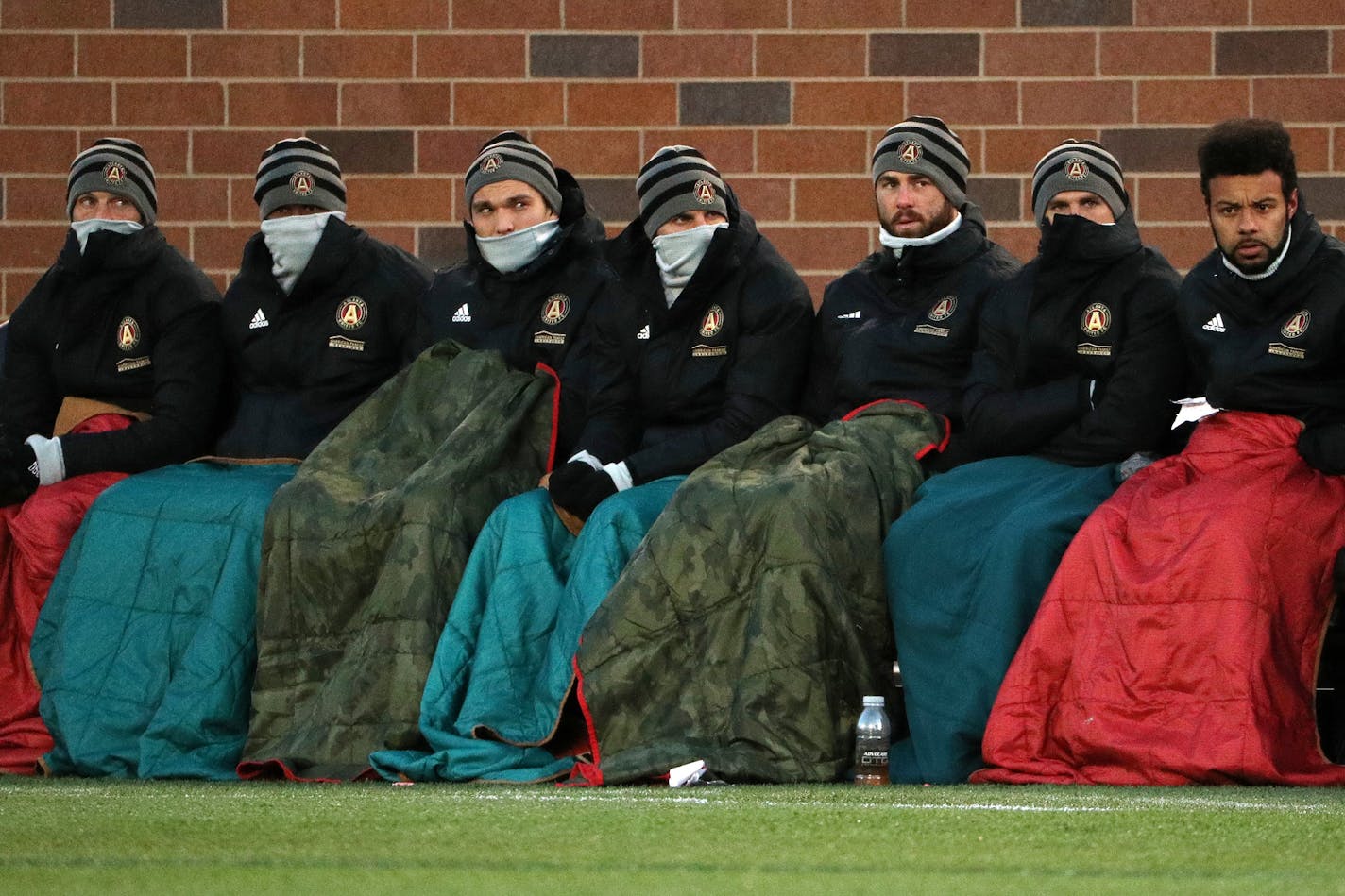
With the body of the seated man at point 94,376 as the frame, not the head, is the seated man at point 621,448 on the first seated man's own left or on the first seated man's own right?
on the first seated man's own left

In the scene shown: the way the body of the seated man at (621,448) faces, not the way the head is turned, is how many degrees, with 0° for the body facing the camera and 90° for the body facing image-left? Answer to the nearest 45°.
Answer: approximately 45°

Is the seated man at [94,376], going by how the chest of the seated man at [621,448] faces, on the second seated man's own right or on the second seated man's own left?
on the second seated man's own right

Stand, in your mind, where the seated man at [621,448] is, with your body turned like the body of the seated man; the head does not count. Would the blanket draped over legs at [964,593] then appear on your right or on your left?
on your left

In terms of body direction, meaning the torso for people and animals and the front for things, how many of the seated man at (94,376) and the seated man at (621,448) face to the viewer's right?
0

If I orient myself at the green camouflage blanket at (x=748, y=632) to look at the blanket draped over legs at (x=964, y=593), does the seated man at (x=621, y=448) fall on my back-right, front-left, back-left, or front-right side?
back-left

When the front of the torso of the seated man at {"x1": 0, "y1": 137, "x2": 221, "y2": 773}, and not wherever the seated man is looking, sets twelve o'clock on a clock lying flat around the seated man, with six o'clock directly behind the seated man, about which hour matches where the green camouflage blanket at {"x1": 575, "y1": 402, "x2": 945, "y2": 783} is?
The green camouflage blanket is roughly at 9 o'clock from the seated man.

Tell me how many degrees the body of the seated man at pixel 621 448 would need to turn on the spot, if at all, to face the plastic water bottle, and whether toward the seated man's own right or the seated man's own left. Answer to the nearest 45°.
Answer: approximately 90° to the seated man's own left

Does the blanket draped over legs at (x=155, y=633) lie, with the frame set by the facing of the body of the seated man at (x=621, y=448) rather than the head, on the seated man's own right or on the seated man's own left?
on the seated man's own right

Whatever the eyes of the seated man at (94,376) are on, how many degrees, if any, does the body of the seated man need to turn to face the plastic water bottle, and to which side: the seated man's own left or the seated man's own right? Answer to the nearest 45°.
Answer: approximately 90° to the seated man's own left

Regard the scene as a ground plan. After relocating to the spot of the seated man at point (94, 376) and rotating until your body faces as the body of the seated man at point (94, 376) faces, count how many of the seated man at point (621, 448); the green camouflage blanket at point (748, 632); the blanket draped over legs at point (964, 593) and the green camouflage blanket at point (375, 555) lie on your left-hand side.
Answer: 4

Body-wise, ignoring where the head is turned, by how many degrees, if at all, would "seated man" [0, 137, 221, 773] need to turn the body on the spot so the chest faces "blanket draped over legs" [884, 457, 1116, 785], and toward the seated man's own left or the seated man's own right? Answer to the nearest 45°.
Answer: approximately 90° to the seated man's own left

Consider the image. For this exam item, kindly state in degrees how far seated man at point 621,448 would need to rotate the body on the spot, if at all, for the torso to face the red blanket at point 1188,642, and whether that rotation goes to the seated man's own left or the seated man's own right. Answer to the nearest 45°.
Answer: approximately 90° to the seated man's own left
